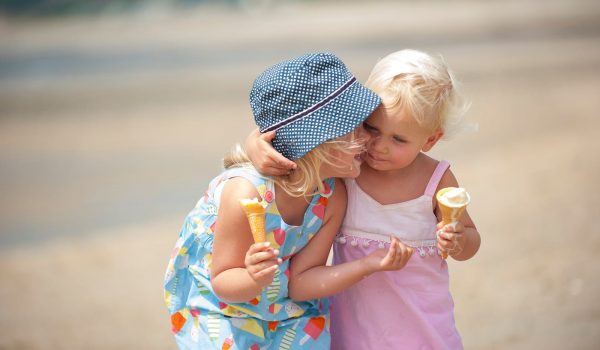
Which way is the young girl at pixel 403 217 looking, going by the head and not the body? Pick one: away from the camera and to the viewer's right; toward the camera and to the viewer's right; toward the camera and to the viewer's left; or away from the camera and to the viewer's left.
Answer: toward the camera and to the viewer's left

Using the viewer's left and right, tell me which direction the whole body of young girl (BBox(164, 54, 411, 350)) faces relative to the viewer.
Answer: facing the viewer and to the right of the viewer

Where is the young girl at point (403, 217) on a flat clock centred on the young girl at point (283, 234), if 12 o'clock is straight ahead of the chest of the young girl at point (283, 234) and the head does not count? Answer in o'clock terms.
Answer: the young girl at point (403, 217) is roughly at 10 o'clock from the young girl at point (283, 234).

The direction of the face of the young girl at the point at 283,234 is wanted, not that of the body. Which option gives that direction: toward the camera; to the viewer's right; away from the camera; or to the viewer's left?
to the viewer's right
